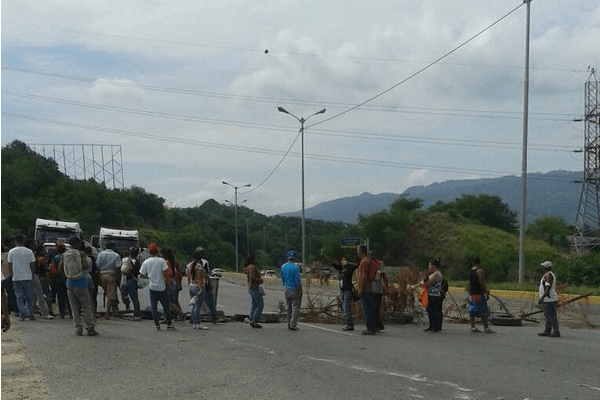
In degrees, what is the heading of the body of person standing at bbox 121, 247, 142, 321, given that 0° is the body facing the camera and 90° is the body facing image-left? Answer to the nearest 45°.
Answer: approximately 225°

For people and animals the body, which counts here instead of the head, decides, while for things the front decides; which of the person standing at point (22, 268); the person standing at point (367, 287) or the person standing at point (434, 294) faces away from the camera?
the person standing at point (22, 268)

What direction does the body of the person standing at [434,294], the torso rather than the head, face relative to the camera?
to the viewer's left

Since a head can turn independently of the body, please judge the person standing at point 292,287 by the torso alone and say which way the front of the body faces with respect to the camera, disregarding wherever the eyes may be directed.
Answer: away from the camera

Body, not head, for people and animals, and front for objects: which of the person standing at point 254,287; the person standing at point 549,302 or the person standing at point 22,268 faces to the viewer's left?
the person standing at point 549,302

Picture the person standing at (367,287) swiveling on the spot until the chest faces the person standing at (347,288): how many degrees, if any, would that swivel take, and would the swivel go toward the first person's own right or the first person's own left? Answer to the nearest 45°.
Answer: approximately 45° to the first person's own right

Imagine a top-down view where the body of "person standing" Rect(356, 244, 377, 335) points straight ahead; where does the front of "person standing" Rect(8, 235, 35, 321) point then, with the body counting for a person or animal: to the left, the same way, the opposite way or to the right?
to the right
